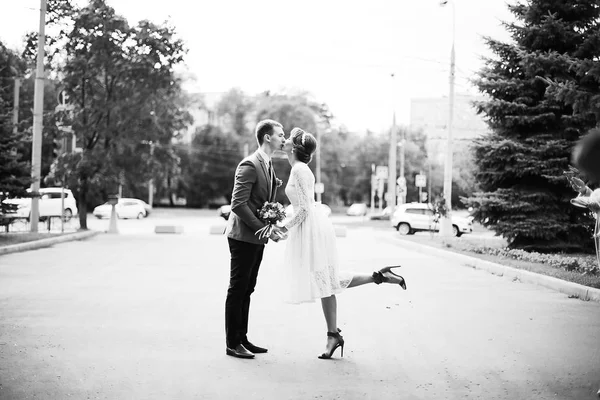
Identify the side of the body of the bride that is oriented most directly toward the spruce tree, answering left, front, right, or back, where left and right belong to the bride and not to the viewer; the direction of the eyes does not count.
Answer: right

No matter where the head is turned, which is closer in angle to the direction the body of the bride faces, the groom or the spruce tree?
the groom

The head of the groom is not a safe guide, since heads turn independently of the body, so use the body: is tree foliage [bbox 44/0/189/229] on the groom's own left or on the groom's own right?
on the groom's own left

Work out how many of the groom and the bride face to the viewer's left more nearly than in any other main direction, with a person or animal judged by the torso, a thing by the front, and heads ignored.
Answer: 1

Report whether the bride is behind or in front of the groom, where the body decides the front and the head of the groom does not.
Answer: in front

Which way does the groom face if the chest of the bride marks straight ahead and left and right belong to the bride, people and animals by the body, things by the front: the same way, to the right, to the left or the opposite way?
the opposite way

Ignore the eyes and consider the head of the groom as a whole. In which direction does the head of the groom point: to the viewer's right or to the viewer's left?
to the viewer's right

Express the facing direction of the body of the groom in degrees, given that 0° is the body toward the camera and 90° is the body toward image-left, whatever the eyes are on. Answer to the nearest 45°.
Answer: approximately 270°

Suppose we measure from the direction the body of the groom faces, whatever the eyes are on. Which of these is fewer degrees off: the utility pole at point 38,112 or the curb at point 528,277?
the curb

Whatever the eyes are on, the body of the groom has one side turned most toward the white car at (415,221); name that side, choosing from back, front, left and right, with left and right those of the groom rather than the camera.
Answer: left

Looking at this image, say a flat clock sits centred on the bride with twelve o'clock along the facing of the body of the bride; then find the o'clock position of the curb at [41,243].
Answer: The curb is roughly at 2 o'clock from the bride.

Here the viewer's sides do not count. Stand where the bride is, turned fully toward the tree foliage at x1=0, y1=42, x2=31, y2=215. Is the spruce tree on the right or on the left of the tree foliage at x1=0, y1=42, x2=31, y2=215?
right

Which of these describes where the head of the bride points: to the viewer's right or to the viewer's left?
to the viewer's left

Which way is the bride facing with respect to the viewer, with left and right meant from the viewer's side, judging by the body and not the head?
facing to the left of the viewer

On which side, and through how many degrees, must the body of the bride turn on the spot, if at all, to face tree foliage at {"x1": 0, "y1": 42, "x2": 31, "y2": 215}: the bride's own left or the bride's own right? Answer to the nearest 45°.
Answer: approximately 45° to the bride's own right
